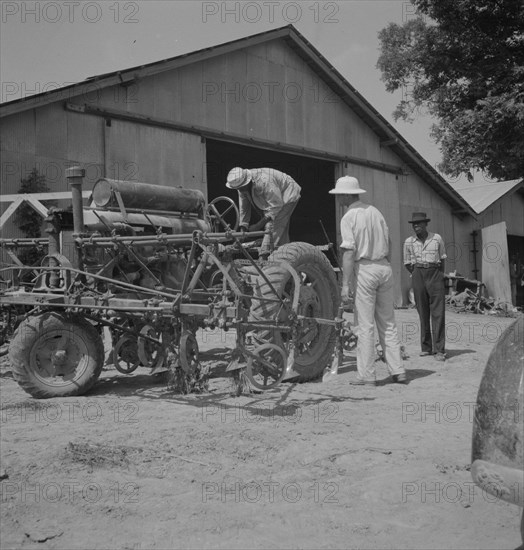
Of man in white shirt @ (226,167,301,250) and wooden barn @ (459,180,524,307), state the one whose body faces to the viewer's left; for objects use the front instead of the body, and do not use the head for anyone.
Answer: the man in white shirt

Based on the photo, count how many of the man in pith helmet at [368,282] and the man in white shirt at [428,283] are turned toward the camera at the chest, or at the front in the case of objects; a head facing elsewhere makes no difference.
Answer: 1

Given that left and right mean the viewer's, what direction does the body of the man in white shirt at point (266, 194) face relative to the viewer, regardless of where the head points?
facing to the left of the viewer

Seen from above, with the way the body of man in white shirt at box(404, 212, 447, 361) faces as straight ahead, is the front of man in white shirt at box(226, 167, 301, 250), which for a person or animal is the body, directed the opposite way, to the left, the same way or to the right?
to the right

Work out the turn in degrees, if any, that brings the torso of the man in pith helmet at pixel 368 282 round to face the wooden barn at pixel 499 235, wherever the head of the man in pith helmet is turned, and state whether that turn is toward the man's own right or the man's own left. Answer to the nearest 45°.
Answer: approximately 45° to the man's own right

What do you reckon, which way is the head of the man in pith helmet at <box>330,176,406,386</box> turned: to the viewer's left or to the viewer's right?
to the viewer's left

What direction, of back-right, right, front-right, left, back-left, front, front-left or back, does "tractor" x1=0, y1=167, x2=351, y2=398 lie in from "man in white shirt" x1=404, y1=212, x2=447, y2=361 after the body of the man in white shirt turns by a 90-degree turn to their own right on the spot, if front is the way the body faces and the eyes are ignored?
front-left

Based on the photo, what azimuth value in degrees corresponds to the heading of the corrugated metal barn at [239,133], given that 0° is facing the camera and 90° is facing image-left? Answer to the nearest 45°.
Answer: approximately 315°
